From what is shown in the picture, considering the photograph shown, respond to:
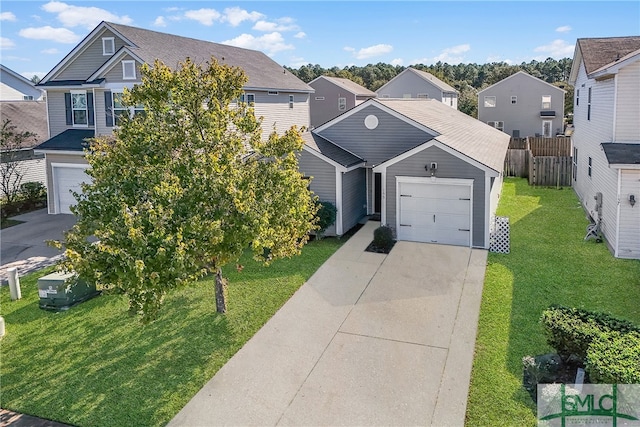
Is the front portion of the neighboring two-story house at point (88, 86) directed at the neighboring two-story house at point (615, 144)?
no

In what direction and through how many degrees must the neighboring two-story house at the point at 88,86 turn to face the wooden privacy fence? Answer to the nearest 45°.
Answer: approximately 135° to its left

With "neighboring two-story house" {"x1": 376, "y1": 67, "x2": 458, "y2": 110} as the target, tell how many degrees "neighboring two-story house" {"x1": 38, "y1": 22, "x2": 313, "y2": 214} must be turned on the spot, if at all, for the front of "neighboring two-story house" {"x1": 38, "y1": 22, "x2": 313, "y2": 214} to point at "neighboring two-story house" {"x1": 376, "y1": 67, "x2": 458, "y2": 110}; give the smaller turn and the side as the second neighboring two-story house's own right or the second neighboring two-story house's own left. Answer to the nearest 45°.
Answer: approximately 180°

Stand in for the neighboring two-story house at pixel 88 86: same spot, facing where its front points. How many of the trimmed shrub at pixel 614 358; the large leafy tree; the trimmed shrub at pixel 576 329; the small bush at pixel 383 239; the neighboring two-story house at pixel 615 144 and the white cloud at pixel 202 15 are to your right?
0

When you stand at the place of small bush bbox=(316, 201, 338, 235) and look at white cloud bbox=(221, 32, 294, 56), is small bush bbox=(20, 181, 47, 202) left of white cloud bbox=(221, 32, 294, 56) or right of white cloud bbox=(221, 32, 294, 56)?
left

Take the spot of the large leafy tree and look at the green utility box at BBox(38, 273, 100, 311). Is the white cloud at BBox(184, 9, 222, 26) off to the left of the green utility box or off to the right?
right

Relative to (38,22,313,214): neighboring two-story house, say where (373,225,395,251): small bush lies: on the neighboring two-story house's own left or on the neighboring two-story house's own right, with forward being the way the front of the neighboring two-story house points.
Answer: on the neighboring two-story house's own left

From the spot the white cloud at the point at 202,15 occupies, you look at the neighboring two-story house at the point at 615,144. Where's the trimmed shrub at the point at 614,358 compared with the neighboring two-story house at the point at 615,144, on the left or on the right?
right

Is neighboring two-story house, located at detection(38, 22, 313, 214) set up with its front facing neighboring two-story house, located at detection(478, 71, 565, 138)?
no

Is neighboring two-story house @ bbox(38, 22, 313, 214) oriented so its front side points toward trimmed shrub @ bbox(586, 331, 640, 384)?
no

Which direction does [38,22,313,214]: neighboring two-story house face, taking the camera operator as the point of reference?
facing the viewer and to the left of the viewer
